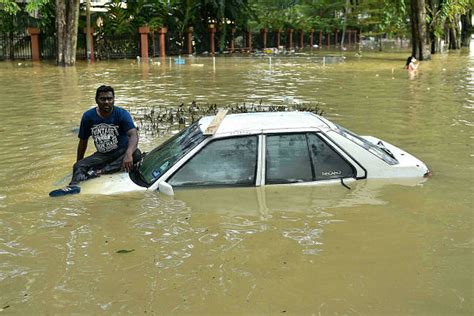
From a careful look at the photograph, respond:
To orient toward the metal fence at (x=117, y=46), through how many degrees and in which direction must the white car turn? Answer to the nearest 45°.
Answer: approximately 90° to its right

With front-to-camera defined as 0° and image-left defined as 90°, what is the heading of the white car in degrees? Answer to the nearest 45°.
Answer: approximately 90°

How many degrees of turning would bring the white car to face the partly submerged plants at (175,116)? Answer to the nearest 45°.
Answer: approximately 90° to its right

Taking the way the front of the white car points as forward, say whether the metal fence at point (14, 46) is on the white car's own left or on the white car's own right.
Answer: on the white car's own right
